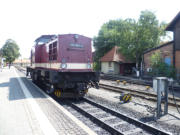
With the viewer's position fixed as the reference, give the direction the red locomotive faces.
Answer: facing the viewer and to the right of the viewer

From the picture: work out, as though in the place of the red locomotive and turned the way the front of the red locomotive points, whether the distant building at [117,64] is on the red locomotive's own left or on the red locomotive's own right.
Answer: on the red locomotive's own left

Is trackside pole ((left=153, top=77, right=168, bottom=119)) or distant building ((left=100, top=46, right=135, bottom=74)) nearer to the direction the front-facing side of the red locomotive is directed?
the trackside pole

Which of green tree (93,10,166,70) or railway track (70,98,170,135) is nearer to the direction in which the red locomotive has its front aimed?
the railway track

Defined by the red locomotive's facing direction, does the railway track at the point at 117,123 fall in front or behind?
in front

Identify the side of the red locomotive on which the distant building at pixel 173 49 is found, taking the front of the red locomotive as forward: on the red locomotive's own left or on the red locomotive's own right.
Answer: on the red locomotive's own left

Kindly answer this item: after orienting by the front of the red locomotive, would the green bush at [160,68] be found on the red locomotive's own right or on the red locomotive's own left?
on the red locomotive's own left

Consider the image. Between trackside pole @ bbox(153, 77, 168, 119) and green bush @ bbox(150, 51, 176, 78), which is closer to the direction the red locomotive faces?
the trackside pole

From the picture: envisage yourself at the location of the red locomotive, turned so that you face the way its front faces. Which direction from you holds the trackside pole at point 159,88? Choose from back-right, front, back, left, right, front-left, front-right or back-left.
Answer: front

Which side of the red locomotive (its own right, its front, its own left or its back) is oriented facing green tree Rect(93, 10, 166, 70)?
left
